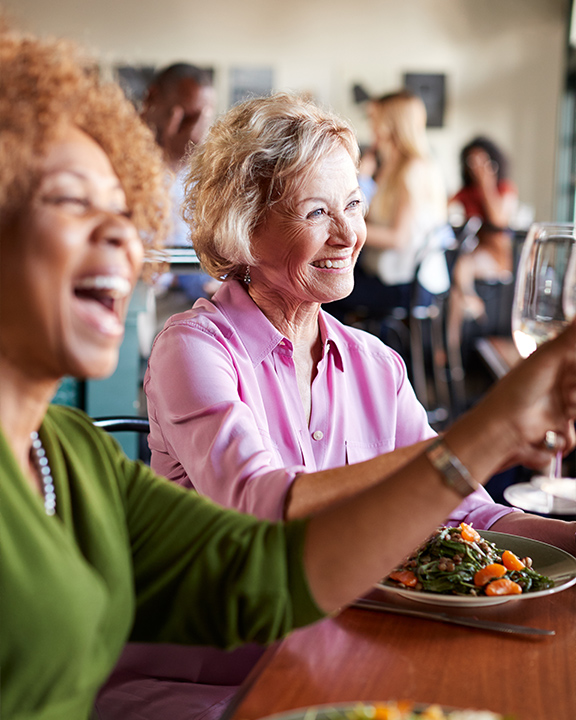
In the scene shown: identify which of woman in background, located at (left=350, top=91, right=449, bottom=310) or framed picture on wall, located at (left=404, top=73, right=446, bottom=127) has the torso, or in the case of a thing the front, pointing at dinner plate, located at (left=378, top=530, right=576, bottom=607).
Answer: the framed picture on wall

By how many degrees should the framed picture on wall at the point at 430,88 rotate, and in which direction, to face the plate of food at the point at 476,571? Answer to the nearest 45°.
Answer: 0° — it already faces it

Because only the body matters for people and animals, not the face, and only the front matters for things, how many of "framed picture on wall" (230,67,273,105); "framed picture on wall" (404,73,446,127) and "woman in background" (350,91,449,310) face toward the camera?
2

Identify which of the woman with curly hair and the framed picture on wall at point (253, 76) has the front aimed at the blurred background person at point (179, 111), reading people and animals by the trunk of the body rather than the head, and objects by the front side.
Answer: the framed picture on wall

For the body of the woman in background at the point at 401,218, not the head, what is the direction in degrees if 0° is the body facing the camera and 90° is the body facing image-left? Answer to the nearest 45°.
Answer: approximately 90°

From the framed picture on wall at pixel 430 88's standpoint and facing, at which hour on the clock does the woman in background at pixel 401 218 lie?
The woman in background is roughly at 12 o'clock from the framed picture on wall.

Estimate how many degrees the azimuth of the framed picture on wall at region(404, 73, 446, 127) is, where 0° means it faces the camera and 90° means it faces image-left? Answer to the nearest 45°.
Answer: approximately 0°

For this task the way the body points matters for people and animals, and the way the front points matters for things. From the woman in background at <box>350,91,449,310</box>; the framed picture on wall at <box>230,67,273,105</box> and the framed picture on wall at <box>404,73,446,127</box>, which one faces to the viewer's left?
the woman in background

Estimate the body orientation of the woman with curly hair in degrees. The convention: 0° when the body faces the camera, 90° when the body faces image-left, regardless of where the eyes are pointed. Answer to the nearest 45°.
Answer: approximately 315°
